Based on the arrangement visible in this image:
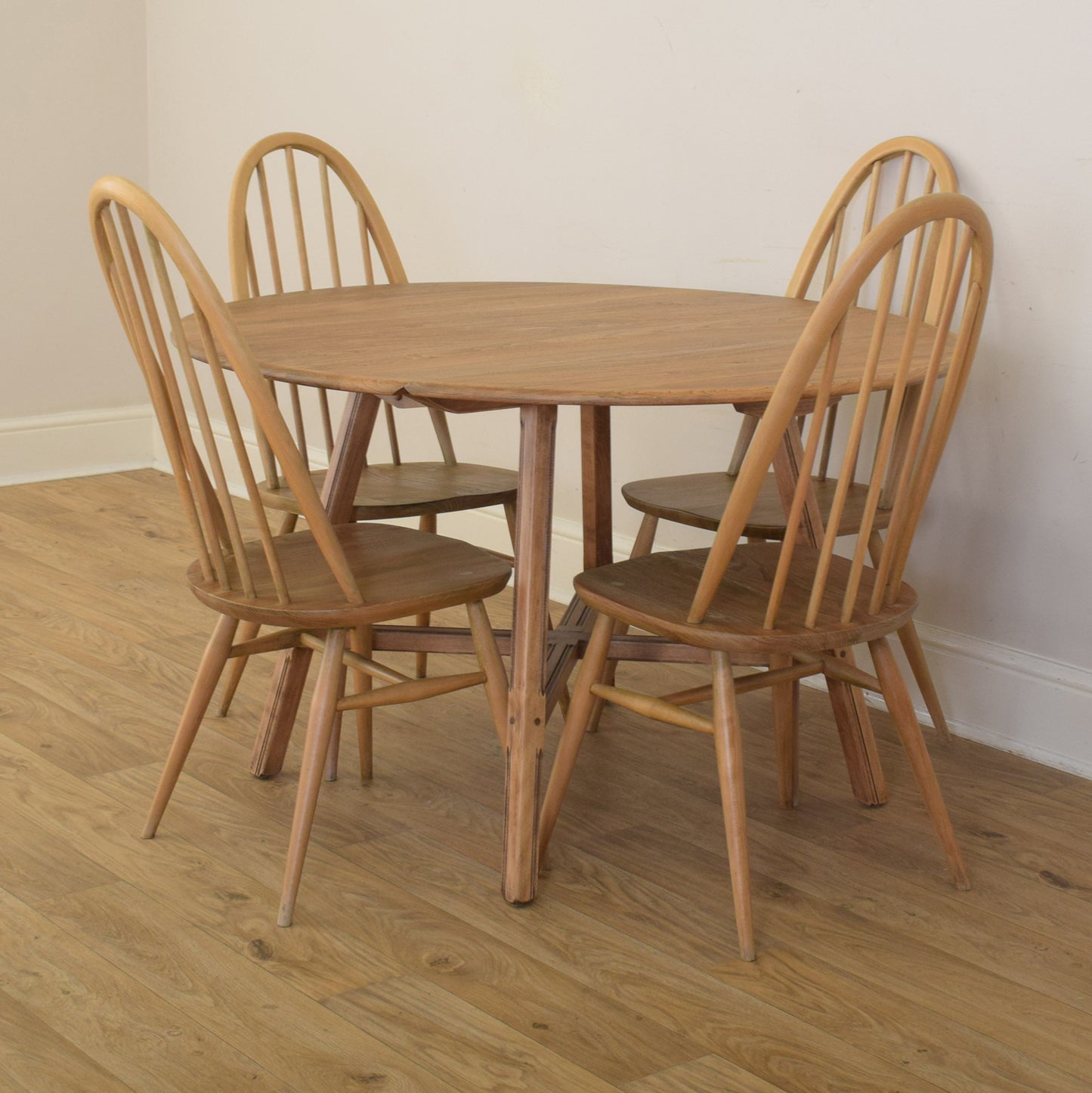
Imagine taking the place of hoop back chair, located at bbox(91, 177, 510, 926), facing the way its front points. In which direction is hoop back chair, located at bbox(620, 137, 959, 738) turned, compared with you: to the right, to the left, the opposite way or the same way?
the opposite way

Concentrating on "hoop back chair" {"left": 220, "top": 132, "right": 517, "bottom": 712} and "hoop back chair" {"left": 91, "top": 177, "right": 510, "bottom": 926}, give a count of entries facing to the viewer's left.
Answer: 0

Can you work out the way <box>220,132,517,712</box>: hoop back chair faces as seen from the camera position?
facing the viewer and to the right of the viewer

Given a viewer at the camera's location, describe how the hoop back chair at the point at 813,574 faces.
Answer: facing away from the viewer and to the left of the viewer

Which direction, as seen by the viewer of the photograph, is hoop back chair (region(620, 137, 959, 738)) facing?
facing the viewer and to the left of the viewer

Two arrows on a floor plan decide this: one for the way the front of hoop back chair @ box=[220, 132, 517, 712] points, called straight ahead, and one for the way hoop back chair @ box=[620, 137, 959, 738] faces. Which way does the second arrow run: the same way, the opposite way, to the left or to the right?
to the right

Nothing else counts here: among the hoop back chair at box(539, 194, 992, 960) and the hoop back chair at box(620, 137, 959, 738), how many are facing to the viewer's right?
0

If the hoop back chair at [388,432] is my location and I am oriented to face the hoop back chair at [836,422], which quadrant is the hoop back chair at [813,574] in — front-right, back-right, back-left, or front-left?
front-right

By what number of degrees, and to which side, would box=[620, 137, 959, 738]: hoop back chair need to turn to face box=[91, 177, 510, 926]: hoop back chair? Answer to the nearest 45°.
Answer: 0° — it already faces it

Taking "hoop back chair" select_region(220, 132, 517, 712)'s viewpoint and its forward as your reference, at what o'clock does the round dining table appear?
The round dining table is roughly at 1 o'clock from the hoop back chair.

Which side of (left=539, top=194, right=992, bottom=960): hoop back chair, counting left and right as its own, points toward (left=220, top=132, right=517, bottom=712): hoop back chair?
front

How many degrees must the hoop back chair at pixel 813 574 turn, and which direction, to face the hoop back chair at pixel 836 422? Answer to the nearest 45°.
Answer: approximately 45° to its right

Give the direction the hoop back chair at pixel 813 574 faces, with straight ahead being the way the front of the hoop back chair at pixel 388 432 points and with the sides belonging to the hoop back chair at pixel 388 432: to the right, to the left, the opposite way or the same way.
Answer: the opposite way

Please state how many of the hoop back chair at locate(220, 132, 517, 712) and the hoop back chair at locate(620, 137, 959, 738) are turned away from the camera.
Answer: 0

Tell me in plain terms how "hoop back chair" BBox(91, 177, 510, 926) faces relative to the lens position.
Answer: facing away from the viewer and to the right of the viewer

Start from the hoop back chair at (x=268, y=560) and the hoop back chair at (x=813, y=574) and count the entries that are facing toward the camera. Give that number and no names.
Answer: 0

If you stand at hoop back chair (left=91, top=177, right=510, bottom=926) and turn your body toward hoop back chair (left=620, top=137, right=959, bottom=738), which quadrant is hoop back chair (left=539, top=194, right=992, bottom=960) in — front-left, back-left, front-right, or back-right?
front-right

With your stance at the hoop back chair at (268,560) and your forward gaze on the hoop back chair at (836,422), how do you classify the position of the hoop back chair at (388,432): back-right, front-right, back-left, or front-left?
front-left
